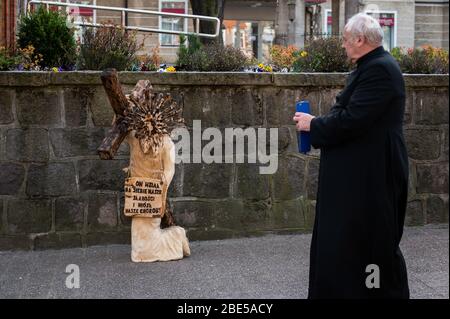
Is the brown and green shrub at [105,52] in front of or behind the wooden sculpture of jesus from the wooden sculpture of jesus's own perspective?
behind

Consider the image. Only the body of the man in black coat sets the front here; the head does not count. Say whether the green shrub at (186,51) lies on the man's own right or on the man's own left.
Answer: on the man's own right

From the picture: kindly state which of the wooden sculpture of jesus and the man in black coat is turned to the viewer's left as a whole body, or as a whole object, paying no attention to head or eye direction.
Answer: the man in black coat

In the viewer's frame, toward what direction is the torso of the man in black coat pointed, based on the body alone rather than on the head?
to the viewer's left

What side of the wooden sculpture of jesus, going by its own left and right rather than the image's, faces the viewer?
front

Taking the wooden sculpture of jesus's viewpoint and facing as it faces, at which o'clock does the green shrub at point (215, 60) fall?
The green shrub is roughly at 7 o'clock from the wooden sculpture of jesus.

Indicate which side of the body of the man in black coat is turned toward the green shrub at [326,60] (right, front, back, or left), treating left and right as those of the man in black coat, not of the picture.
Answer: right

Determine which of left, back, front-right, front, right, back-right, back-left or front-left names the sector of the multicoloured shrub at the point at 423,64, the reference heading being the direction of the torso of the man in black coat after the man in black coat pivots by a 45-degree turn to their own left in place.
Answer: back-right

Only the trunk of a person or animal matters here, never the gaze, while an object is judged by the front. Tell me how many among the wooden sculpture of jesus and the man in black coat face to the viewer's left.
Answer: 1

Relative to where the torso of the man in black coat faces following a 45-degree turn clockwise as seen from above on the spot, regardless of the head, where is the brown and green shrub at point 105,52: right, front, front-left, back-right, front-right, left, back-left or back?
front

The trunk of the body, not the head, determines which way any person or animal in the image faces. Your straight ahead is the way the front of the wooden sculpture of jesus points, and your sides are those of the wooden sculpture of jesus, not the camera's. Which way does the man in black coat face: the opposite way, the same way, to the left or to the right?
to the right

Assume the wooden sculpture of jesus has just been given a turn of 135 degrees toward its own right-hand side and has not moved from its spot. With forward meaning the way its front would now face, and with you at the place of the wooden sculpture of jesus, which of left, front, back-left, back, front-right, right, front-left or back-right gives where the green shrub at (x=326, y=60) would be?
right

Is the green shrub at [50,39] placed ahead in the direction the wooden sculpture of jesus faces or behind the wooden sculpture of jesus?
behind
